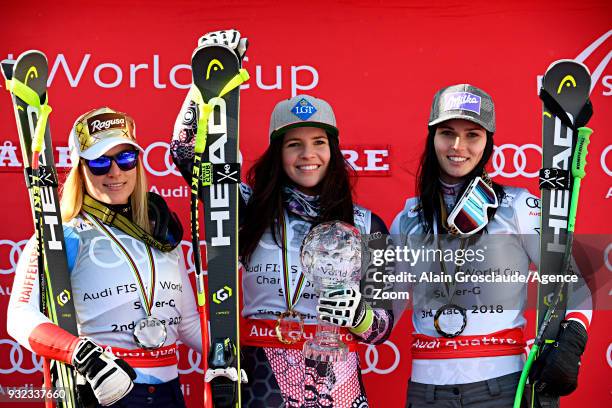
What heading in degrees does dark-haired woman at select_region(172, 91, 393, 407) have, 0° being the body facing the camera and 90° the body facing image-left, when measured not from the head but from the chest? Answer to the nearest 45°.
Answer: approximately 0°

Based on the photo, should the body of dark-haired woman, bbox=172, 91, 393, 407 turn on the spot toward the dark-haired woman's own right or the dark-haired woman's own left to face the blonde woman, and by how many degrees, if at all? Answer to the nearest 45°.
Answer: approximately 90° to the dark-haired woman's own right

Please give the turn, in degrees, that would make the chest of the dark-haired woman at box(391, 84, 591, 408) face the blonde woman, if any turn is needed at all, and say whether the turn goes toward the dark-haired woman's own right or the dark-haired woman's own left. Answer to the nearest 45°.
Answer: approximately 90° to the dark-haired woman's own right

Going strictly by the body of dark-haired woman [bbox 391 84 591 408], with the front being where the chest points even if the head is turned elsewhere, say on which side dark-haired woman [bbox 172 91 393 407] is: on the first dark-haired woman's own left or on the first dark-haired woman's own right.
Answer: on the first dark-haired woman's own right

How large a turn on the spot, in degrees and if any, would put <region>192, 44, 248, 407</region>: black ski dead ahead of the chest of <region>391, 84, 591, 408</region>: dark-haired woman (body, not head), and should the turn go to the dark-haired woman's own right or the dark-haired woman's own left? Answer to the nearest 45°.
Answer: approximately 90° to the dark-haired woman's own right

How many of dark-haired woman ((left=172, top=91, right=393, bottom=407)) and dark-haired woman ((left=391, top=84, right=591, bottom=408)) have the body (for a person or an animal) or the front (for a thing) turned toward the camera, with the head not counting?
2

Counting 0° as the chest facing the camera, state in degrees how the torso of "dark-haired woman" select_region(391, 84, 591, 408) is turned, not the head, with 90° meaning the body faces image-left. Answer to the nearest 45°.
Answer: approximately 0°

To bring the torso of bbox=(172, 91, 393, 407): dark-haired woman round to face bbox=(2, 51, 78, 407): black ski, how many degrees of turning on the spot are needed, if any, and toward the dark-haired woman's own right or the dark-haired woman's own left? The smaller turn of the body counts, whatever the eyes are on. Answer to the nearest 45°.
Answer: approximately 90° to the dark-haired woman's own right

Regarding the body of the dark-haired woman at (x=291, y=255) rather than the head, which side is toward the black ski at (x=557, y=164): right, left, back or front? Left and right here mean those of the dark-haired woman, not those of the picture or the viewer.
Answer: left
